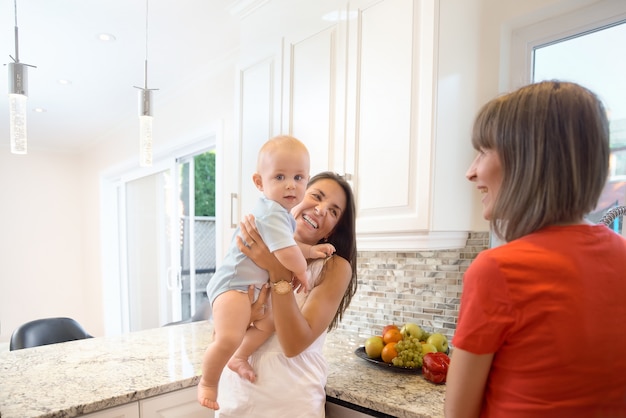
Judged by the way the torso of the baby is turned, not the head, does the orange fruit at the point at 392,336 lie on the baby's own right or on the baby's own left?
on the baby's own left

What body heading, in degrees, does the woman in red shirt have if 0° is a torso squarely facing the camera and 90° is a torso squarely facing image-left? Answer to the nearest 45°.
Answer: approximately 135°

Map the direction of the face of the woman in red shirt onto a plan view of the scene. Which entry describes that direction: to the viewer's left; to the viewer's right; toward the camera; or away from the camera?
to the viewer's left

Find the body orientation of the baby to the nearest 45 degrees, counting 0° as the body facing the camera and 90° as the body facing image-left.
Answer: approximately 315°

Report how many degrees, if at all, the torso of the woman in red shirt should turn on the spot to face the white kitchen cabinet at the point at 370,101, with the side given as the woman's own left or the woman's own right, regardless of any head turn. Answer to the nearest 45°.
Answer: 0° — they already face it

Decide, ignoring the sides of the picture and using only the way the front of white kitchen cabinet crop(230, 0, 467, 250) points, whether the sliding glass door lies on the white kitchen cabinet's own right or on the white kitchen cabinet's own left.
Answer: on the white kitchen cabinet's own right

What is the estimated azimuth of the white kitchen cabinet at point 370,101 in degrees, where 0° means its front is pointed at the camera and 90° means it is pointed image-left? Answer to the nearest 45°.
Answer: approximately 45°
